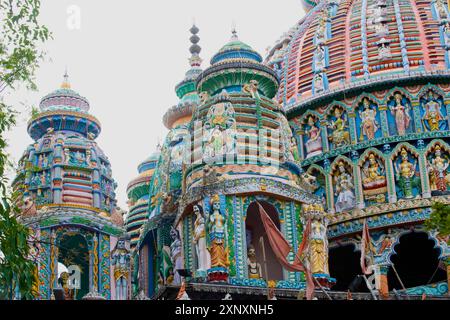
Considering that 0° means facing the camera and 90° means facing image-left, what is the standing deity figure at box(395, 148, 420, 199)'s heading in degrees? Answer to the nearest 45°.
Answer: approximately 0°
